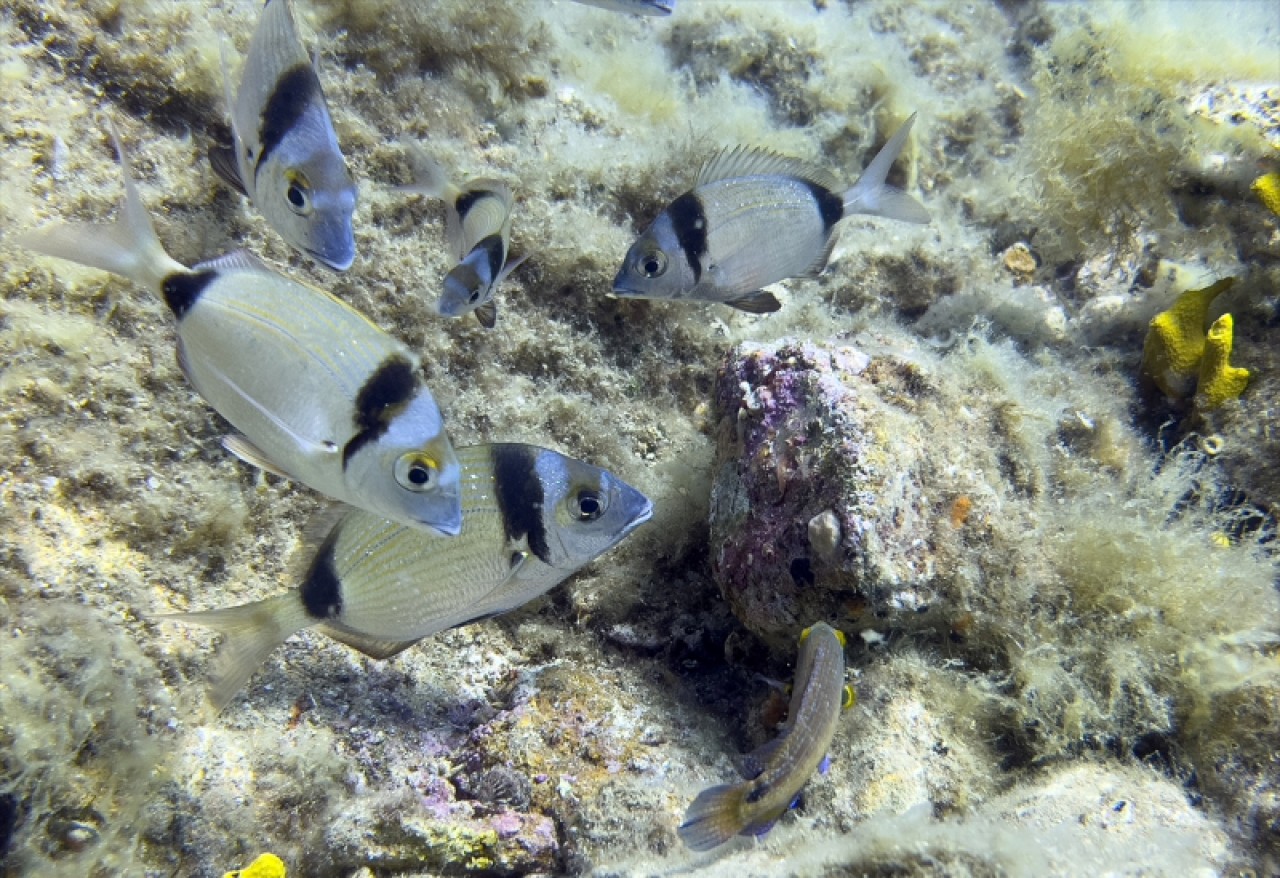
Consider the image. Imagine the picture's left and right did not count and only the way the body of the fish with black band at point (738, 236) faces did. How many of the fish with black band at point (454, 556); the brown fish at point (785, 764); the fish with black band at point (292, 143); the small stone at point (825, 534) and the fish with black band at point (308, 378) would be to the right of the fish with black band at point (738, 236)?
0

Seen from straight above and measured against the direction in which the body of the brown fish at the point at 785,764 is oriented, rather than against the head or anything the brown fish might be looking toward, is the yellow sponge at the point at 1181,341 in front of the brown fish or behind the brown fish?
in front

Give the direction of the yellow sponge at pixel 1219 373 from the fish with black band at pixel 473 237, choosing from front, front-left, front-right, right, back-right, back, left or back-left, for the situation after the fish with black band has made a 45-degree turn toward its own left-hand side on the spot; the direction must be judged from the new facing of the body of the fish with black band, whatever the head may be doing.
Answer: left

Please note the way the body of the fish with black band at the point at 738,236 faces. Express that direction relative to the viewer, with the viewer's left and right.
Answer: facing to the left of the viewer

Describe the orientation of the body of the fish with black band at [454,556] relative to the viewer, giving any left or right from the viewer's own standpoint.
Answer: facing to the right of the viewer

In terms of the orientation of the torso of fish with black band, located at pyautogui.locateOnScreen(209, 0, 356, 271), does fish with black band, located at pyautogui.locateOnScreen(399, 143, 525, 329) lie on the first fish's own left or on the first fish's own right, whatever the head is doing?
on the first fish's own left

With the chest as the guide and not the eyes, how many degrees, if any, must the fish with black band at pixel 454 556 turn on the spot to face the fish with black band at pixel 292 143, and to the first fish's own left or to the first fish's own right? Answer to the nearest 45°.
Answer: approximately 135° to the first fish's own left

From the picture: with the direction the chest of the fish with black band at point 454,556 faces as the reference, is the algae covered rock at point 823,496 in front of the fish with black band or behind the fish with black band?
in front

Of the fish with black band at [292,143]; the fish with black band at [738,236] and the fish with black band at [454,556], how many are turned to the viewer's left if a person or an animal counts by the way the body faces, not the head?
1

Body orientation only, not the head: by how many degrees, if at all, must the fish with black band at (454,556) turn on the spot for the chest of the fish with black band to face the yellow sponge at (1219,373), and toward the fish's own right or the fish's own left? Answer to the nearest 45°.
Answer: approximately 45° to the fish's own left

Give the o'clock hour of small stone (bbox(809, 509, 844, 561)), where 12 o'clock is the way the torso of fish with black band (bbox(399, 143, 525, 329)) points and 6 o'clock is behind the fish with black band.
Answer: The small stone is roughly at 9 o'clock from the fish with black band.

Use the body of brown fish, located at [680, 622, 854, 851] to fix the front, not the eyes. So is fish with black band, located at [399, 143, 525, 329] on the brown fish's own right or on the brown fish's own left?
on the brown fish's own left

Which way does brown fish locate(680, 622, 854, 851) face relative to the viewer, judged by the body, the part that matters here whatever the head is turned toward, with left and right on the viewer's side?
facing away from the viewer and to the right of the viewer

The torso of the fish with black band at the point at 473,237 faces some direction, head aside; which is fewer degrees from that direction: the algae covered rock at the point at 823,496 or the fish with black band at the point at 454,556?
the fish with black band
